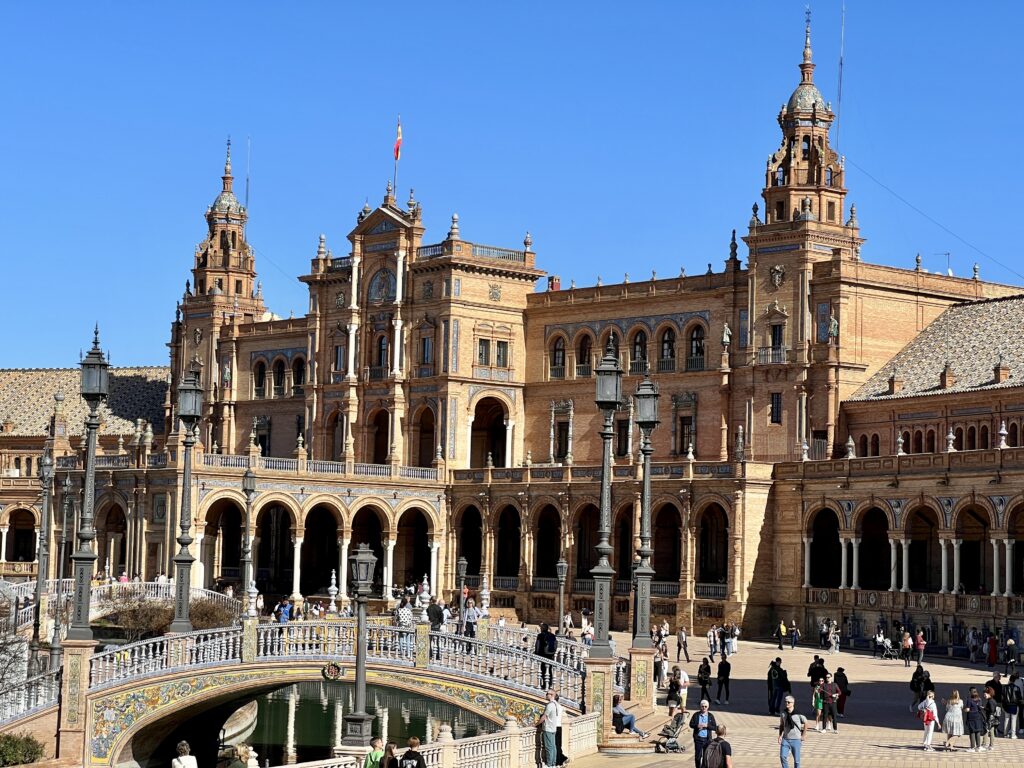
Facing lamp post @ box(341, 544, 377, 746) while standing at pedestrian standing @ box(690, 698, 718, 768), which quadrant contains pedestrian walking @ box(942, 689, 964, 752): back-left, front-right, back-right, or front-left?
back-right

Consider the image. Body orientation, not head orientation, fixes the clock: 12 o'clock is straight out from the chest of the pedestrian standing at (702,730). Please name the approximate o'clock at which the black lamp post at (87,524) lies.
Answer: The black lamp post is roughly at 4 o'clock from the pedestrian standing.

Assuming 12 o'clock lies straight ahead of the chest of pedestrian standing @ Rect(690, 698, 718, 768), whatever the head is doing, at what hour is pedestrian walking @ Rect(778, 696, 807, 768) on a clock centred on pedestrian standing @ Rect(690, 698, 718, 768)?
pedestrian walking @ Rect(778, 696, 807, 768) is roughly at 8 o'clock from pedestrian standing @ Rect(690, 698, 718, 768).

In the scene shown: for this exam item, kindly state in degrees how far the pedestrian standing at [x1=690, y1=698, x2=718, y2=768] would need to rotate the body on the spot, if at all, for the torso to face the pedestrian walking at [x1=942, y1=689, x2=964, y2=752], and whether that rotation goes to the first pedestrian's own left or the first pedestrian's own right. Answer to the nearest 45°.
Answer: approximately 135° to the first pedestrian's own left

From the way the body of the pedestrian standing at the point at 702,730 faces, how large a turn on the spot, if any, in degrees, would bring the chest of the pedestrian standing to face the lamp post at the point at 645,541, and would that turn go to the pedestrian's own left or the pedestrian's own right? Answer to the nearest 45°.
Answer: approximately 180°

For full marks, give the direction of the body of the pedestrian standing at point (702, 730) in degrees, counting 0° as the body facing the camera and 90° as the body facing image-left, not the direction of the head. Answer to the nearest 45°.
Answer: approximately 0°

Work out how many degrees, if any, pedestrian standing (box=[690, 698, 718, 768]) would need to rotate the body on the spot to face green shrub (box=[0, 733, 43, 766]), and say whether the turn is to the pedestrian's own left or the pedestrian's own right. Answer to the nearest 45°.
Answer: approximately 135° to the pedestrian's own right

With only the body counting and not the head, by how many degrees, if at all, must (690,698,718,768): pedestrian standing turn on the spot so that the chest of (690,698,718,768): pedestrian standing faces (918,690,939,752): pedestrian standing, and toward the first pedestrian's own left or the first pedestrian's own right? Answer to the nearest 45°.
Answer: approximately 135° to the first pedestrian's own left

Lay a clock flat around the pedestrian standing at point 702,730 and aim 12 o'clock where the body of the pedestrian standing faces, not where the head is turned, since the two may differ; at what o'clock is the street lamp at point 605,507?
The street lamp is roughly at 5 o'clock from the pedestrian standing.
